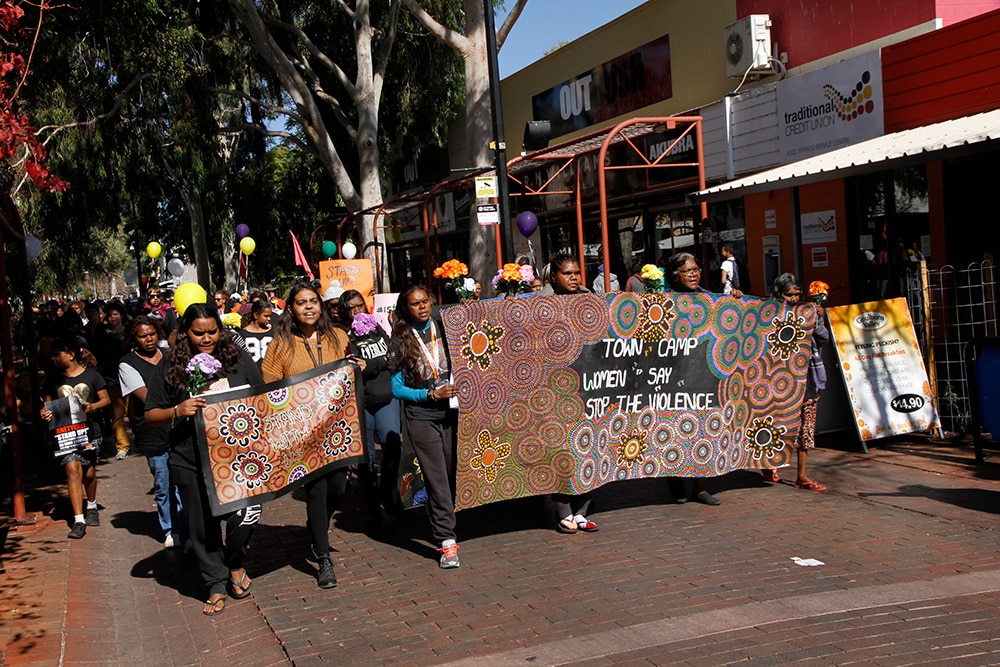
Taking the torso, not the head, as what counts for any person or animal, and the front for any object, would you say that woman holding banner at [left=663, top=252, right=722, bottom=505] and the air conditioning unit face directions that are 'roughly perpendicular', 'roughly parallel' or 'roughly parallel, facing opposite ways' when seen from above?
roughly perpendicular

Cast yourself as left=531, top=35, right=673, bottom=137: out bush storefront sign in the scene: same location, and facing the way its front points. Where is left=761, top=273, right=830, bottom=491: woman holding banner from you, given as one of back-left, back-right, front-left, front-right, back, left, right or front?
front-left

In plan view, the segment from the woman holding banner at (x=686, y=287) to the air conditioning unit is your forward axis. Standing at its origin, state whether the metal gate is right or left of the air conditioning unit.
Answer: right

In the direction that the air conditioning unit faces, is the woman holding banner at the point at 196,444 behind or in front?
in front

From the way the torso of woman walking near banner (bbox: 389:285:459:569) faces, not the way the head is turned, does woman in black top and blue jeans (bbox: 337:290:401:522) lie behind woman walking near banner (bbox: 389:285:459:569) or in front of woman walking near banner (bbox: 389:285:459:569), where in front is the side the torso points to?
behind

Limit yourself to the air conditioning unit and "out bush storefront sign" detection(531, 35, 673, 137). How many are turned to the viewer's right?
0

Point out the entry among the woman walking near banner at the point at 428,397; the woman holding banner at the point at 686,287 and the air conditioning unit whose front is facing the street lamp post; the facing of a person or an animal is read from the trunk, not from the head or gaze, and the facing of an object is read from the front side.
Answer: the air conditioning unit

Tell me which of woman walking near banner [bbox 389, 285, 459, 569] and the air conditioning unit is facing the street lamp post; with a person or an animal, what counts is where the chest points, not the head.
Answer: the air conditioning unit
